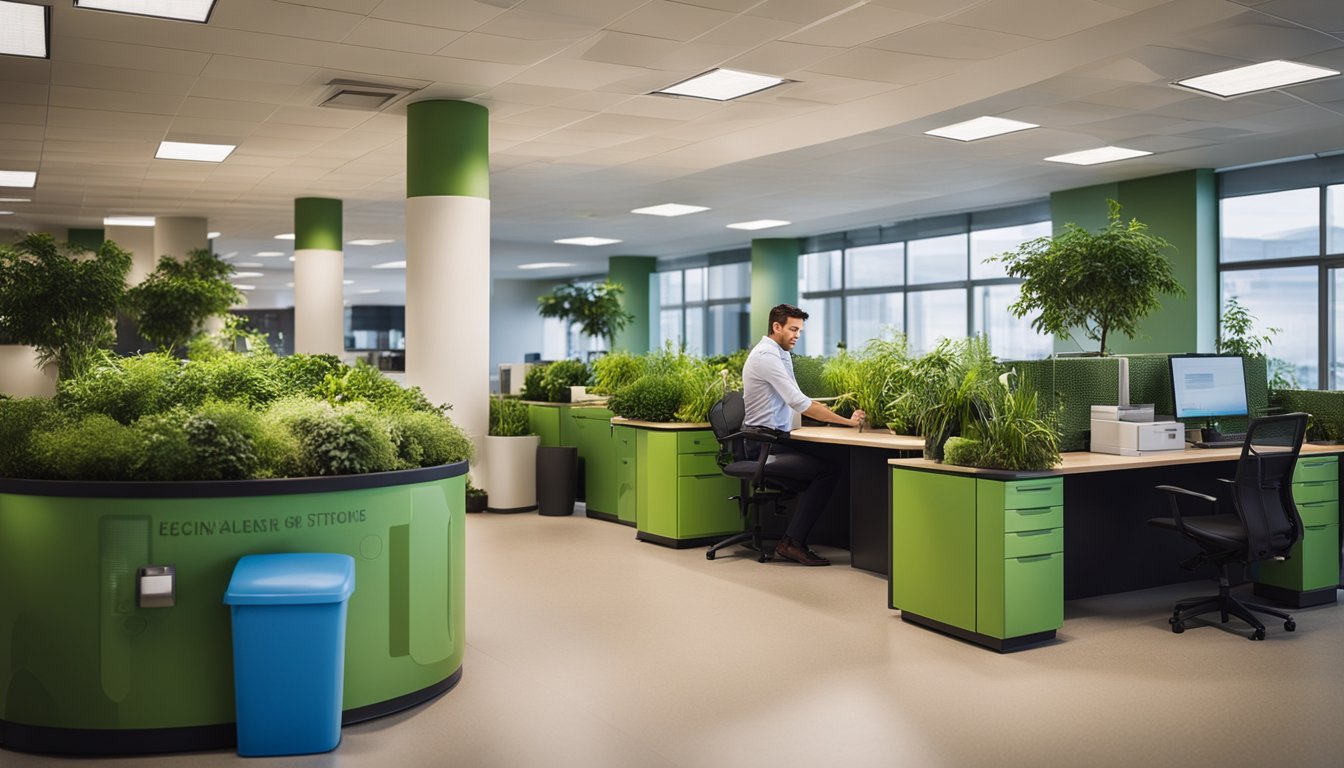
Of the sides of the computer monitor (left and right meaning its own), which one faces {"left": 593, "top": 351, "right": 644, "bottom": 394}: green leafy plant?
right

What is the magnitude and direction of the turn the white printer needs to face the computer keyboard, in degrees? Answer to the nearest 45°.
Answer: approximately 90° to its left

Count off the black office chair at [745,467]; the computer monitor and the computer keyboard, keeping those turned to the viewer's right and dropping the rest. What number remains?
1

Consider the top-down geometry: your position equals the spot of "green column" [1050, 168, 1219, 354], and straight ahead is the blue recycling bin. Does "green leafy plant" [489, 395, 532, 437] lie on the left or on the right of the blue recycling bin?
right

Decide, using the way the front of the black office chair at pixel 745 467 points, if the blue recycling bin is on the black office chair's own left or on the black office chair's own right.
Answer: on the black office chair's own right

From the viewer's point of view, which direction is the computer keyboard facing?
toward the camera

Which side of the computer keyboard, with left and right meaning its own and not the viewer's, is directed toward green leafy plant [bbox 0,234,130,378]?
right

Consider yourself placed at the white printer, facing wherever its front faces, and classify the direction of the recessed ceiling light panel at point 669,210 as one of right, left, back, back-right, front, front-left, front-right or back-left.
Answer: back

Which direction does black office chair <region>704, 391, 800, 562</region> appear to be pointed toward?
to the viewer's right

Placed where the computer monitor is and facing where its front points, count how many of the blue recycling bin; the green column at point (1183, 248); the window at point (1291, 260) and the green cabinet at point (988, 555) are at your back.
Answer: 2

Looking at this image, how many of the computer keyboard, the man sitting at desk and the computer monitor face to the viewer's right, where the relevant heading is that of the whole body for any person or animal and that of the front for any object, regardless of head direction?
1

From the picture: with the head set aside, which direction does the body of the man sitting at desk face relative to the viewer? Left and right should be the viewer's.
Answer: facing to the right of the viewer

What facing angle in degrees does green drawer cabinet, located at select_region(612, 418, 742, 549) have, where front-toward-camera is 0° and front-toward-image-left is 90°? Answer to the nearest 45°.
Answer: approximately 315°
